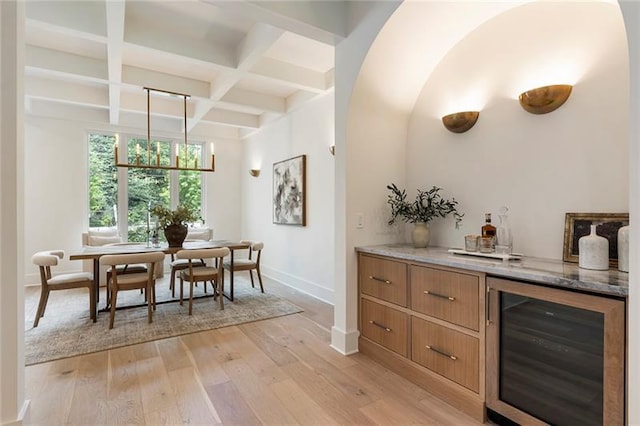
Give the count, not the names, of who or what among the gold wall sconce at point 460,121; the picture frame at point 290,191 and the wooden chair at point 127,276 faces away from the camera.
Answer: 1

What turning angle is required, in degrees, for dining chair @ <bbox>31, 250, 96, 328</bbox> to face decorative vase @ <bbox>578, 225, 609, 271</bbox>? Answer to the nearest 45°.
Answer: approximately 45° to its right

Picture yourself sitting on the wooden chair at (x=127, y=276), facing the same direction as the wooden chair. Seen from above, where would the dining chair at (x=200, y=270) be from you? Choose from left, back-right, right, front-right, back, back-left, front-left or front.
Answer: right

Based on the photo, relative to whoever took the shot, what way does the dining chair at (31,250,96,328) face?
facing to the right of the viewer

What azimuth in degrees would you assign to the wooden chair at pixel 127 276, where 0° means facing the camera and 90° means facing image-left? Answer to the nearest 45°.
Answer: approximately 180°

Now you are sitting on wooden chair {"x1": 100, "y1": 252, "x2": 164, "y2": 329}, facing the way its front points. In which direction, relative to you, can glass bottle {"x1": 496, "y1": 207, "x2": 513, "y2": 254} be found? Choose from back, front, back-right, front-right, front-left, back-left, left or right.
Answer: back-right

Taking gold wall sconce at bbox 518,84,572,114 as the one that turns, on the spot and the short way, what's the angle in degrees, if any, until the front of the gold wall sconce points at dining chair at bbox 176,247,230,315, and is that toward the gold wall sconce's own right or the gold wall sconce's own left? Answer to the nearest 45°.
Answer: approximately 45° to the gold wall sconce's own right

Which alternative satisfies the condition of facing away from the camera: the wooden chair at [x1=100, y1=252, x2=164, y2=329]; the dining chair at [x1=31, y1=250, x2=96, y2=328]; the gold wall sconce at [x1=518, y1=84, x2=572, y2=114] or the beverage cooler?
the wooden chair

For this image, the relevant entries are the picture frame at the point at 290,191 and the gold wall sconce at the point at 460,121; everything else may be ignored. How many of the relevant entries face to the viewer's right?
0

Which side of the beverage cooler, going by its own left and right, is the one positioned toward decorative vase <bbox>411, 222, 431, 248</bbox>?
right

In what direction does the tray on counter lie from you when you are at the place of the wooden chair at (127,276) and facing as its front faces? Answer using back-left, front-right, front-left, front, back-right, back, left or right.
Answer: back-right

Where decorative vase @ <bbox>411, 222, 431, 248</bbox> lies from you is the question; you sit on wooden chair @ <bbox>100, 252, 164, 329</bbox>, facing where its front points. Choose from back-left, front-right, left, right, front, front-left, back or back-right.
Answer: back-right

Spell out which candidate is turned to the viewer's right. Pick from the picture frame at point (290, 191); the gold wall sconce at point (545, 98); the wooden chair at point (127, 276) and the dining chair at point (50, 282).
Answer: the dining chair

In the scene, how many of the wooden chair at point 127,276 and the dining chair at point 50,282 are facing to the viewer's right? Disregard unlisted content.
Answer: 1

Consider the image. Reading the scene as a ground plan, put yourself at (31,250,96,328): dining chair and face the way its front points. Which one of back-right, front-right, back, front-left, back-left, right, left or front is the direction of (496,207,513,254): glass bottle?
front-right
